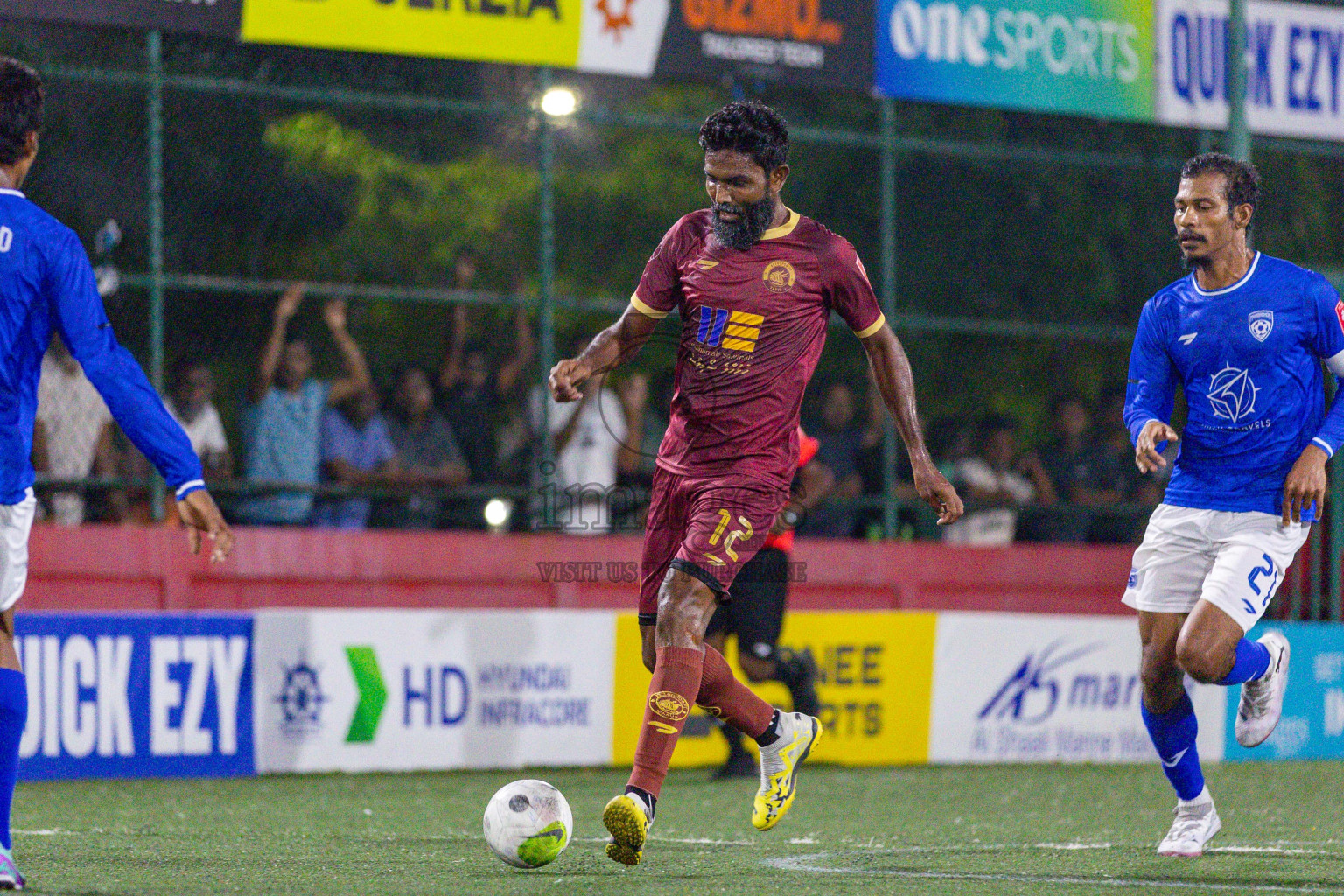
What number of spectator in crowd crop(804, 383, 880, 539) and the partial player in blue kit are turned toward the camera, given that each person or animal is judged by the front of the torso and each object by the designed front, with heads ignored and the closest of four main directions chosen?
1

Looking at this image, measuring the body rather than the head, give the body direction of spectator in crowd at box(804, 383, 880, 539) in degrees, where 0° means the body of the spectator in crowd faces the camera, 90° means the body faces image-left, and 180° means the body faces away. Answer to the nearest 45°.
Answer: approximately 0°

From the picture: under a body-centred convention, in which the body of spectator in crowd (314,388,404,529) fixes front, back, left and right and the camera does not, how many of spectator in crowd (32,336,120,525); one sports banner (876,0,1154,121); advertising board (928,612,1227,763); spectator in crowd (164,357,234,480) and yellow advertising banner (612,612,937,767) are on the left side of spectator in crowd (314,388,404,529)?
3

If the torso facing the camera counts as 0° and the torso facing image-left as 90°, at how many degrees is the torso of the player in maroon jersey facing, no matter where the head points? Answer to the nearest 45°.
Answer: approximately 45°

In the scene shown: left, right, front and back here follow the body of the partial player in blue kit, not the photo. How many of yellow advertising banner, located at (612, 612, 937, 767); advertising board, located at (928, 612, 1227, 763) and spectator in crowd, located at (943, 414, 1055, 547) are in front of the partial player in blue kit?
3

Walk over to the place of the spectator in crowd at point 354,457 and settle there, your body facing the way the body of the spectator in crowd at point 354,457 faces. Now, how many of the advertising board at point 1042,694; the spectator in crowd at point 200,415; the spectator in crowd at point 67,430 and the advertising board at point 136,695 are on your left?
1

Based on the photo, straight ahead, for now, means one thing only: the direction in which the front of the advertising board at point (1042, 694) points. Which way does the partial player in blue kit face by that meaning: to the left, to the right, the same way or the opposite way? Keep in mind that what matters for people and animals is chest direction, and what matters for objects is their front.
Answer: the opposite way

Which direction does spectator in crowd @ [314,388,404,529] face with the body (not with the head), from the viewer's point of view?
toward the camera

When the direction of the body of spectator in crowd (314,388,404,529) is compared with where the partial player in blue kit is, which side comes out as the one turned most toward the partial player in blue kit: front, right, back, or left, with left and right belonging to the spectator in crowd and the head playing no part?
front
